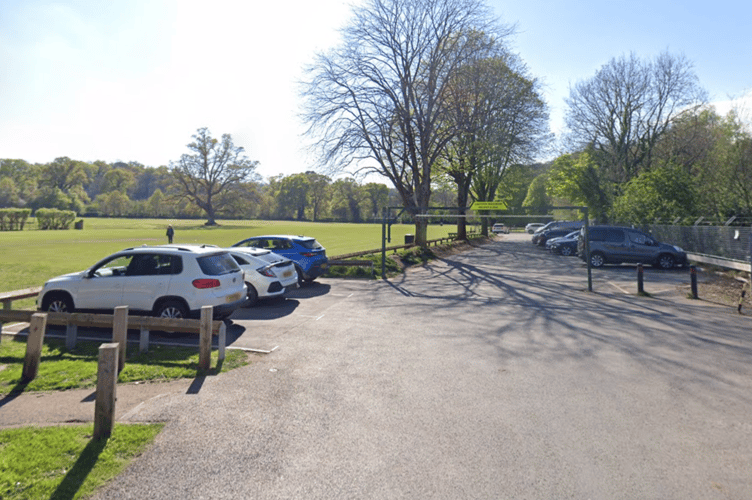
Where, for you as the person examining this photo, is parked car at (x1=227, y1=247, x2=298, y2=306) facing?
facing away from the viewer and to the left of the viewer

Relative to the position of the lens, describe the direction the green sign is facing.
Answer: facing the viewer

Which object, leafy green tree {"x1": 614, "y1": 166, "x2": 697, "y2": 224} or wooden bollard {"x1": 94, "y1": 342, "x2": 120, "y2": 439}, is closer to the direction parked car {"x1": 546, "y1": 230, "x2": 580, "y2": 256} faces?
the wooden bollard

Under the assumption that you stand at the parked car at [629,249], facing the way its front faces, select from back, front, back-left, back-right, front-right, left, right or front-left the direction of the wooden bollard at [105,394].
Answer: right

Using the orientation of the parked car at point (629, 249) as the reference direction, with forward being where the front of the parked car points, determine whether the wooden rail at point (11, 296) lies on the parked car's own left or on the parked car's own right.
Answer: on the parked car's own right

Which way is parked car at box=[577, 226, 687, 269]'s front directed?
to the viewer's right

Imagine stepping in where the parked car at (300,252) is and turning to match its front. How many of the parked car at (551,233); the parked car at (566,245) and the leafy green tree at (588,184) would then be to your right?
3

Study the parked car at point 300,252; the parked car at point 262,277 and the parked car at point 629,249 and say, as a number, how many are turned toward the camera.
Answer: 0

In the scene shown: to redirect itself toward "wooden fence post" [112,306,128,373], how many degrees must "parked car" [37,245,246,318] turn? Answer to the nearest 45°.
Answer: approximately 135° to its left

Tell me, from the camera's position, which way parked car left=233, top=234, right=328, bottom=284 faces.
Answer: facing away from the viewer and to the left of the viewer

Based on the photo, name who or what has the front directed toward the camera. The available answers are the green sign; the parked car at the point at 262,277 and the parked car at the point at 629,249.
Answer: the green sign

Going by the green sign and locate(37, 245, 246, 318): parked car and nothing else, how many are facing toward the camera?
1

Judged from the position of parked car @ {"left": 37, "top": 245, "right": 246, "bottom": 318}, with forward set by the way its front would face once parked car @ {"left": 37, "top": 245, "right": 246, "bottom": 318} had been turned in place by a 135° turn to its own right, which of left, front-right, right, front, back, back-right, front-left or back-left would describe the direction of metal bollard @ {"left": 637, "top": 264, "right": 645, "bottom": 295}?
front

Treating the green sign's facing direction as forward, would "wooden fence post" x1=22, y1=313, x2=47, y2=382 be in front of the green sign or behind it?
in front

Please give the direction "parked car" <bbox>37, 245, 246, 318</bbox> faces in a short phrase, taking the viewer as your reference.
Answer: facing away from the viewer and to the left of the viewer

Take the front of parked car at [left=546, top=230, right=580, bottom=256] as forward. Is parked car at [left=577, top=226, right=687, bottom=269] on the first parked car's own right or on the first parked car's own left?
on the first parked car's own left

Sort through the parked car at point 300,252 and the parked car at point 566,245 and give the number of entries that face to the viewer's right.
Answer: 0
